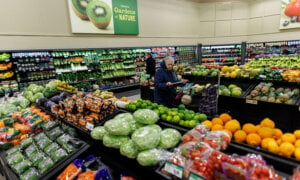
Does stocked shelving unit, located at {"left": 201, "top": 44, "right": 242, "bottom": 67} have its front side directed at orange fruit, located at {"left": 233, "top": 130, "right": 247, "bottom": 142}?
yes

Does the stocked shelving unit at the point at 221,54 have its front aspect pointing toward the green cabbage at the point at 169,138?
yes

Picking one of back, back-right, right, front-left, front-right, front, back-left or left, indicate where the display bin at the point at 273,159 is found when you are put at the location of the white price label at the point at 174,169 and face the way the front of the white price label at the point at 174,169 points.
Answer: back-left

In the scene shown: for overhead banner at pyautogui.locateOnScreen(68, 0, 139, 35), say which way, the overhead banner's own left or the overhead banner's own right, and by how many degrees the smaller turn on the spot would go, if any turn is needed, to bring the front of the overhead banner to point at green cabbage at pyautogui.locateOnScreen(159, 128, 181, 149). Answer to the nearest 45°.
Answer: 0° — it already faces it

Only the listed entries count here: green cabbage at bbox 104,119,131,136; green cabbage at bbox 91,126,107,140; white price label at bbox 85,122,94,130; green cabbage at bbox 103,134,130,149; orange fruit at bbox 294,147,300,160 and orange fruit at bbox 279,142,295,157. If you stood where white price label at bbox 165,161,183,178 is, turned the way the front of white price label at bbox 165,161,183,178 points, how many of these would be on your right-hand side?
4

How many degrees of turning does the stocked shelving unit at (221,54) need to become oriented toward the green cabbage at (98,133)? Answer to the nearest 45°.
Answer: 0° — it already faces it

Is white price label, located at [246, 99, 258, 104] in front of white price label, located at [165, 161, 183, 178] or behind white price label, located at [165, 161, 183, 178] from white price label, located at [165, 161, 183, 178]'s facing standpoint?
behind

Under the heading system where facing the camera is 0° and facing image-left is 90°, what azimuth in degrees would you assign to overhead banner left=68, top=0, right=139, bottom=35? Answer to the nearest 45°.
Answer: approximately 0°

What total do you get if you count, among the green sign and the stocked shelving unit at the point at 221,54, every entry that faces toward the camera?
2

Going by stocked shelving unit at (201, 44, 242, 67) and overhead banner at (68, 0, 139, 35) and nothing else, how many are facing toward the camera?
2

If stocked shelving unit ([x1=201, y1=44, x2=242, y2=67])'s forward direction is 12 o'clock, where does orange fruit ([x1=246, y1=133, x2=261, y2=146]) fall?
The orange fruit is roughly at 12 o'clock from the stocked shelving unit.
